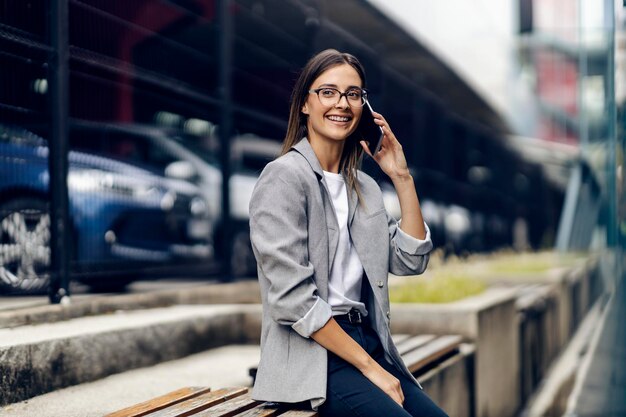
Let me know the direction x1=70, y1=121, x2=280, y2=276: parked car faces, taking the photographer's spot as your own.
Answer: facing the viewer and to the right of the viewer

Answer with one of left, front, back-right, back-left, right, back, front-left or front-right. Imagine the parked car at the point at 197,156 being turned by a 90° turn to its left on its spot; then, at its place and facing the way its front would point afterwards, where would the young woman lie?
back-right

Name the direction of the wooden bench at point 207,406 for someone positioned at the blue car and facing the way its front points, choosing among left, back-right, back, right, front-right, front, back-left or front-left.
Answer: front-right

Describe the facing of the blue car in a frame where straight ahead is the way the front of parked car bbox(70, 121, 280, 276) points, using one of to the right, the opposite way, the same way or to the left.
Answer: the same way

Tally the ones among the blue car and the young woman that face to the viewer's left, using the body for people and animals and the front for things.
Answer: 0

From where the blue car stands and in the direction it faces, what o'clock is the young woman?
The young woman is roughly at 1 o'clock from the blue car.

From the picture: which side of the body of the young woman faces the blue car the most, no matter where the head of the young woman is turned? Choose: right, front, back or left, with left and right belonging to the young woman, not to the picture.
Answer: back
